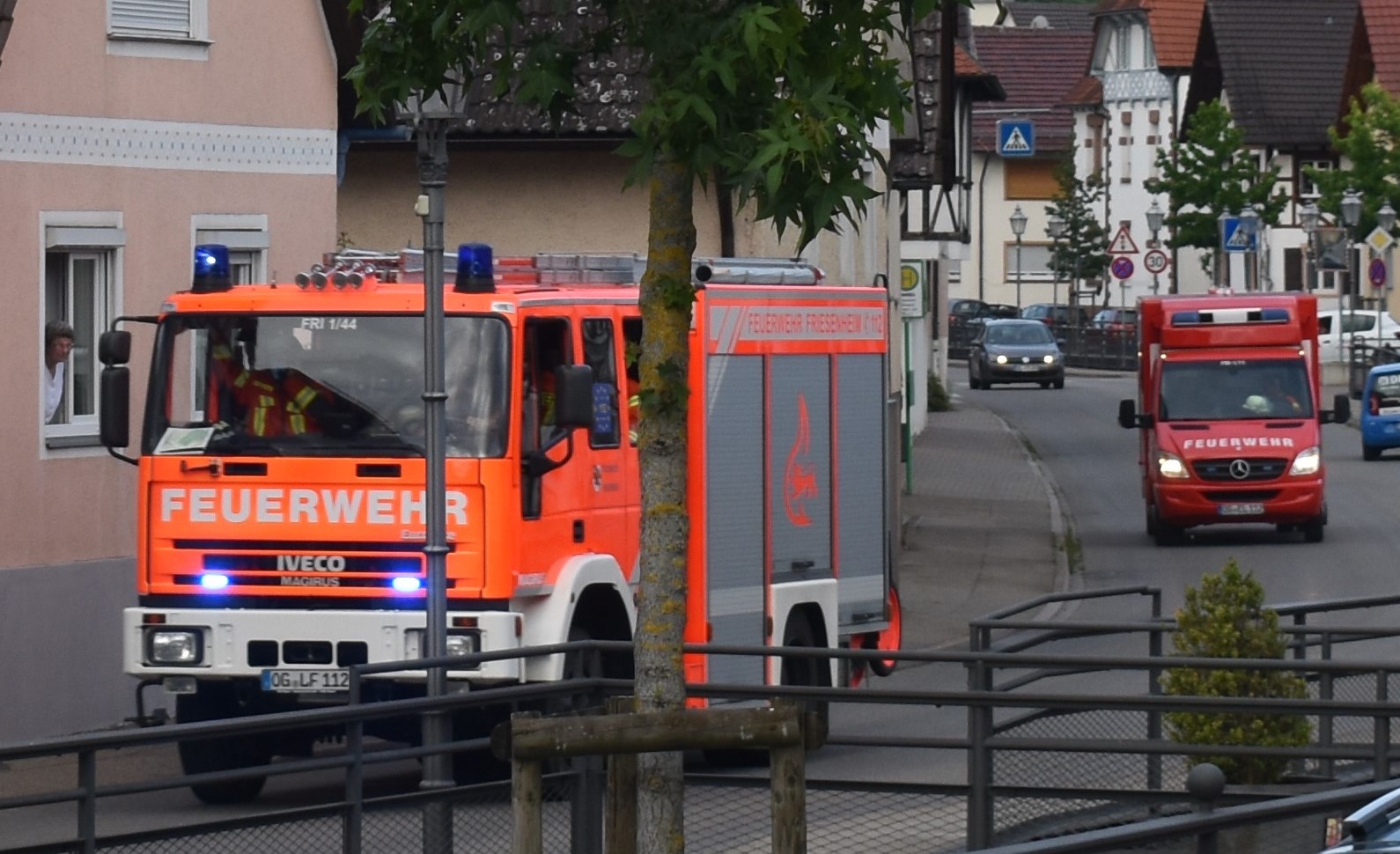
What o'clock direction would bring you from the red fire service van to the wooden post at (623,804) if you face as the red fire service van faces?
The wooden post is roughly at 12 o'clock from the red fire service van.

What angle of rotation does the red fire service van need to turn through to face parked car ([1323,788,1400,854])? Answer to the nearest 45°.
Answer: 0° — it already faces it

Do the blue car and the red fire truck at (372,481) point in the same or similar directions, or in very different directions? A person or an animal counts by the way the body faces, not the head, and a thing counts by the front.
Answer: very different directions

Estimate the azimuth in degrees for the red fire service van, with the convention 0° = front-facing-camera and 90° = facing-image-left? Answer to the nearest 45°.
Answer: approximately 0°

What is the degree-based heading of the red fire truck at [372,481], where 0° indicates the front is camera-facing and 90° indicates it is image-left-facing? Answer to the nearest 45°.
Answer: approximately 45°

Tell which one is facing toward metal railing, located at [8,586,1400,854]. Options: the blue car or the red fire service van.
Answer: the red fire service van
